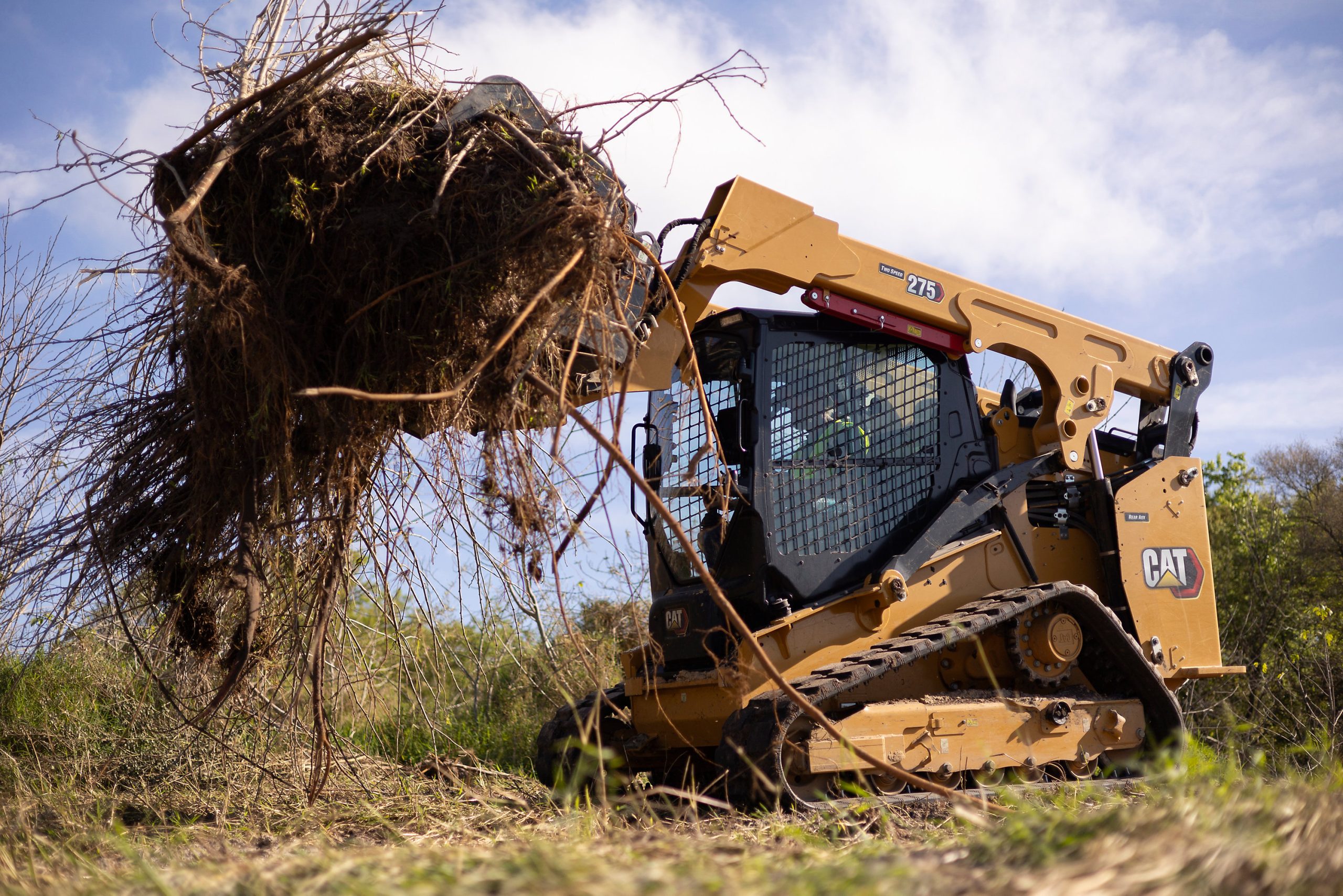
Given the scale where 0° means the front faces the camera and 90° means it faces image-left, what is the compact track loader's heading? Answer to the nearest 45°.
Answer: approximately 45°

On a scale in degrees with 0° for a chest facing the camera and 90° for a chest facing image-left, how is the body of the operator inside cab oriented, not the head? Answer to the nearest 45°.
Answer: approximately 45°
